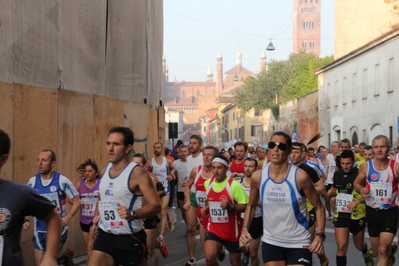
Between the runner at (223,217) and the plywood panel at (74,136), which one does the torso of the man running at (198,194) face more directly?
the runner

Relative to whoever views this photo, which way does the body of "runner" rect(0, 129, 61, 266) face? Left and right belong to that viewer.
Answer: facing the viewer and to the left of the viewer

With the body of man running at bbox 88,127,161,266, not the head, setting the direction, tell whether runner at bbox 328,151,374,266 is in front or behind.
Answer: behind

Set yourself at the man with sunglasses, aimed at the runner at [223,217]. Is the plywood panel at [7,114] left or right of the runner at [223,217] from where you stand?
left

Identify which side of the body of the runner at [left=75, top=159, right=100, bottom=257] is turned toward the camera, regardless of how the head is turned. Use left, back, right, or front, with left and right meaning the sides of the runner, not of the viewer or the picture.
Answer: front

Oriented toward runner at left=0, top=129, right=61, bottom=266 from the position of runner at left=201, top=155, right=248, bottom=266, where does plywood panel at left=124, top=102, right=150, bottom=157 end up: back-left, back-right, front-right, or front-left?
back-right

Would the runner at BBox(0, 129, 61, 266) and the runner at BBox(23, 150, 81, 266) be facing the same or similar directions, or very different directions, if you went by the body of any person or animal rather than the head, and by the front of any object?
same or similar directions

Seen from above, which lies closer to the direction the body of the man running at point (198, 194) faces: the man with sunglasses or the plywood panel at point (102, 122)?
the man with sunglasses

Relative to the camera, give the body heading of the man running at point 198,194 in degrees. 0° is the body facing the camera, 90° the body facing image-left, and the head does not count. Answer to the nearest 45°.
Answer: approximately 0°

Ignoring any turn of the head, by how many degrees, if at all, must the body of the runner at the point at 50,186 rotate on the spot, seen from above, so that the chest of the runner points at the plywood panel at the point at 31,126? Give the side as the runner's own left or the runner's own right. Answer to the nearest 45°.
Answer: approximately 135° to the runner's own right

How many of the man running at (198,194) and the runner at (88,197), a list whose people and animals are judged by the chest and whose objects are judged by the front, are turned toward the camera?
2
